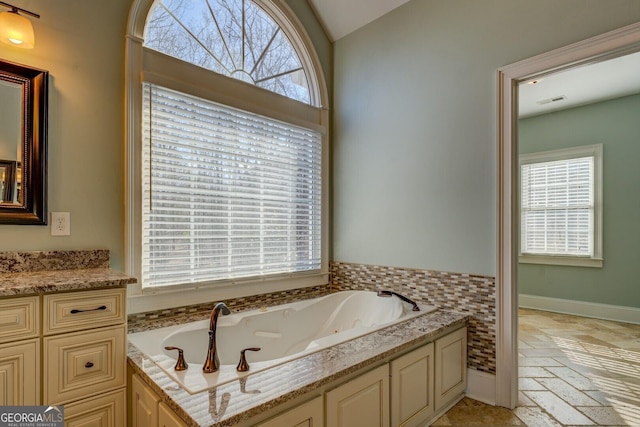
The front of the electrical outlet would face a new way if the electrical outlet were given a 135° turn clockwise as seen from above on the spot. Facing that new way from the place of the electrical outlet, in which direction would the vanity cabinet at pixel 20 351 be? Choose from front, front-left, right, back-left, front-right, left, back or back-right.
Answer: back-left

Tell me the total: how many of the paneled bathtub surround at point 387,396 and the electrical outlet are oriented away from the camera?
0

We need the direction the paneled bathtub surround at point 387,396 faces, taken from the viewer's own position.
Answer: facing the viewer and to the right of the viewer

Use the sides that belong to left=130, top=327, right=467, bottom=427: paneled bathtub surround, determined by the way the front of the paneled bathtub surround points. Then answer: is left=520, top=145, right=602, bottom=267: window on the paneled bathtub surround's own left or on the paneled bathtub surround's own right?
on the paneled bathtub surround's own left

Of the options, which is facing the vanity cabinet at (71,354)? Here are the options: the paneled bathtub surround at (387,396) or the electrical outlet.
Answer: the electrical outlet

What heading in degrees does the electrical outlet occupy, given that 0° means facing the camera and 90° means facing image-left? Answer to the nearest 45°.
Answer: approximately 0°

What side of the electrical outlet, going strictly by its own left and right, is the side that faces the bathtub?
left

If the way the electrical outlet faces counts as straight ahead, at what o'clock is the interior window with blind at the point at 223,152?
The interior window with blind is roughly at 9 o'clock from the electrical outlet.
